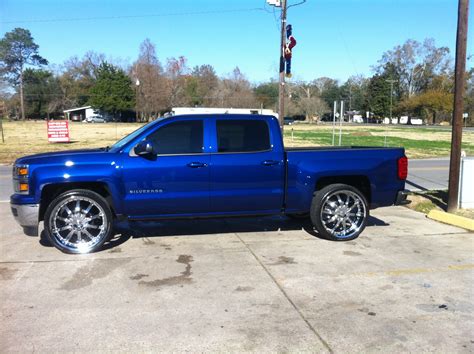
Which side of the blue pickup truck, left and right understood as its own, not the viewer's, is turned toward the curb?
back

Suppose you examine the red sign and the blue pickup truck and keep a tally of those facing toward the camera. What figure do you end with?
1

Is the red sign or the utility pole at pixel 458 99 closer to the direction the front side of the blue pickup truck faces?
the red sign

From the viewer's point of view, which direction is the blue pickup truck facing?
to the viewer's left

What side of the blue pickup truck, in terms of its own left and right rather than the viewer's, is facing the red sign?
right

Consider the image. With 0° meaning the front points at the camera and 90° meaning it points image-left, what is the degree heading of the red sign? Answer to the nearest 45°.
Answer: approximately 0°

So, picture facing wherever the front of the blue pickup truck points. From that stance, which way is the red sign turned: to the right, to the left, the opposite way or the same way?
to the left

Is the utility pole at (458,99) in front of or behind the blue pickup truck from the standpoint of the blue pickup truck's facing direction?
behind

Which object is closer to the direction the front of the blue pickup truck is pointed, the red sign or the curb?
the red sign

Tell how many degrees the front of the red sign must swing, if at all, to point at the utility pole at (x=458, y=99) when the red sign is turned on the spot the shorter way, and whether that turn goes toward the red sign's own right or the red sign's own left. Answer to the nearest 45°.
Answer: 0° — it already faces it

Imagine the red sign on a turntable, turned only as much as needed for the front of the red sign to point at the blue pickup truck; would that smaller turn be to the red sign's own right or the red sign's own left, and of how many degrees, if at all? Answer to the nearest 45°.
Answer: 0° — it already faces it
